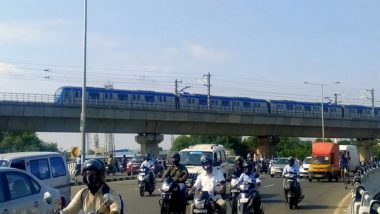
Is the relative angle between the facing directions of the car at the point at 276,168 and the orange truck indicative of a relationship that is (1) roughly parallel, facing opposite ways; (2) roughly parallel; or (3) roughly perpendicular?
roughly parallel

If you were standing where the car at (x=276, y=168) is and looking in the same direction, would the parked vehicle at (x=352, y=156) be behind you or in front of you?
behind

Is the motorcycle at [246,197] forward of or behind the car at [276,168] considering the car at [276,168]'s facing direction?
forward

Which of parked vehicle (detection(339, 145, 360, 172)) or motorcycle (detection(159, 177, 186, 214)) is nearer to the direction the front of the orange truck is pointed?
the motorcycle

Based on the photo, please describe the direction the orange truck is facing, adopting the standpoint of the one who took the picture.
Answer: facing the viewer and to the left of the viewer

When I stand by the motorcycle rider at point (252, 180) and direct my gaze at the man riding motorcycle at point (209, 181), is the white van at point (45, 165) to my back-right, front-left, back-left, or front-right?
front-right

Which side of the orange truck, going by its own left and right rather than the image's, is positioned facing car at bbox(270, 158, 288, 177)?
right

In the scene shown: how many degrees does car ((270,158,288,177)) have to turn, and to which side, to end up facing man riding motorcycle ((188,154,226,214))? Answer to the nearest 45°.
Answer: approximately 45° to its left

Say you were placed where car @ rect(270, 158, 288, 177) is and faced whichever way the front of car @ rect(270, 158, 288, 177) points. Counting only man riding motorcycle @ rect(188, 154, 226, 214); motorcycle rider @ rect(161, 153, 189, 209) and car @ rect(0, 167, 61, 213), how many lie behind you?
0

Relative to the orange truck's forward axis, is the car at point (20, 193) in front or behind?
in front

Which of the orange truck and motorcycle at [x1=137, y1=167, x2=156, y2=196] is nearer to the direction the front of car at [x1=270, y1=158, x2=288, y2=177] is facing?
the motorcycle

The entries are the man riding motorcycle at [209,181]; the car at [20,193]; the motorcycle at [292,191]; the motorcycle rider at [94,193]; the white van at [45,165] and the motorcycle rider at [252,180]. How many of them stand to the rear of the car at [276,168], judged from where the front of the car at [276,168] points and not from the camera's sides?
0

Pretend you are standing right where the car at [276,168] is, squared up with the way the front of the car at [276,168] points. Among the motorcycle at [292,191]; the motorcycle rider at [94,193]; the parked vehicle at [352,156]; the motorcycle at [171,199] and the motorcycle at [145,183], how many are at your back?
1

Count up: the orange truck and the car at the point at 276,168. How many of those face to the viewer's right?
0
